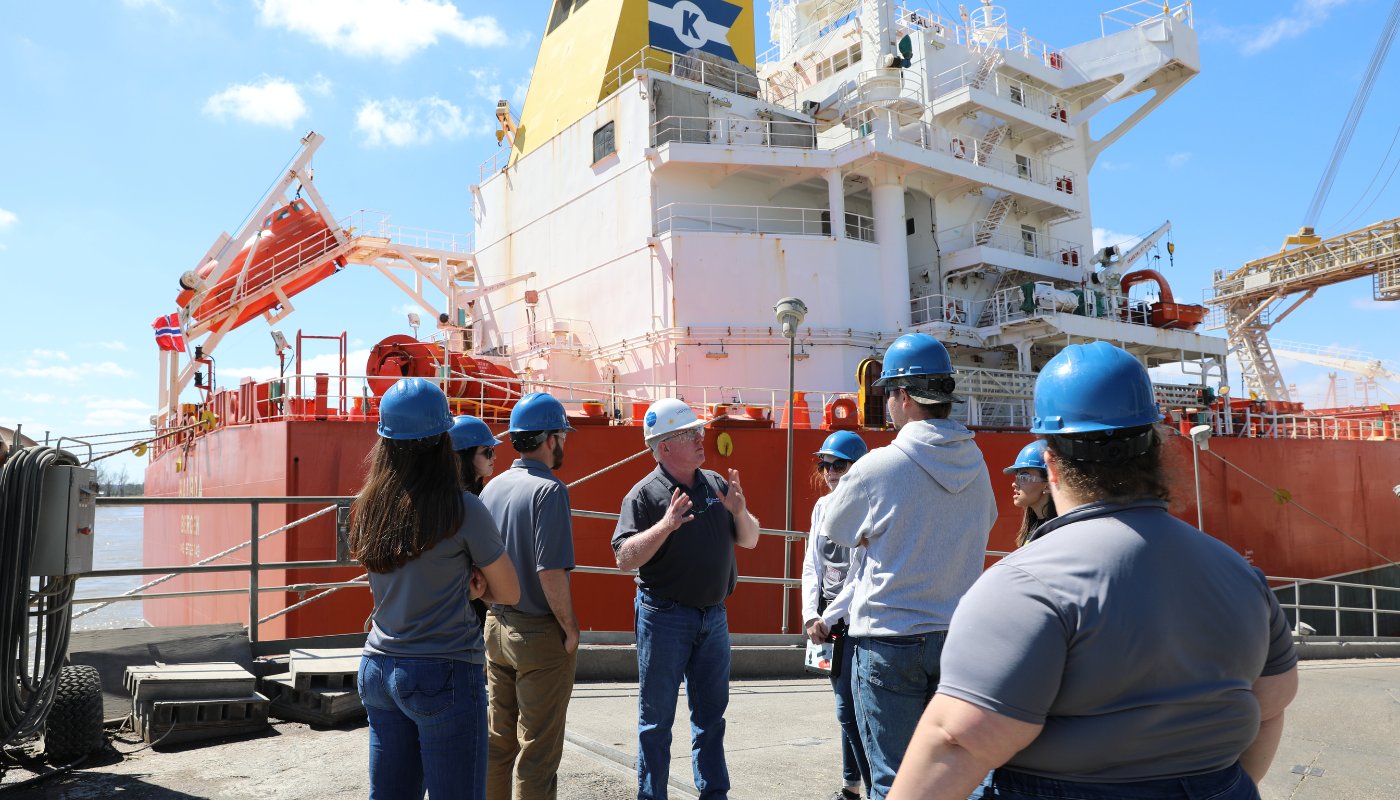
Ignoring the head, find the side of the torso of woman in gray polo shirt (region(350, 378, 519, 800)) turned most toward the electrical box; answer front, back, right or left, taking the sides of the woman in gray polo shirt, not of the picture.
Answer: left

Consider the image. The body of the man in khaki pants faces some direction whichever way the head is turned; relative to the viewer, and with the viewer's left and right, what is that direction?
facing away from the viewer and to the right of the viewer

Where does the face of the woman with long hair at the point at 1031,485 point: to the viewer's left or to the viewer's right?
to the viewer's left

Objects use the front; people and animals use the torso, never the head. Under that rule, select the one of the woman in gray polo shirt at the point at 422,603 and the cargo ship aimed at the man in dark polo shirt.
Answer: the woman in gray polo shirt

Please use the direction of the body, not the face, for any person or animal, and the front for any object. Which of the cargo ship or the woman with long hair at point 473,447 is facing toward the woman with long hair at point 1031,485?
the woman with long hair at point 473,447

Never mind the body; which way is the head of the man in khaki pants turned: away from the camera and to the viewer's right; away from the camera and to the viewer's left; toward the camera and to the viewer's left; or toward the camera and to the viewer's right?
away from the camera and to the viewer's right

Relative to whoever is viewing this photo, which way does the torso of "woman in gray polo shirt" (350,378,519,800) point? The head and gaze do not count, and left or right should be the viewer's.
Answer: facing away from the viewer and to the right of the viewer

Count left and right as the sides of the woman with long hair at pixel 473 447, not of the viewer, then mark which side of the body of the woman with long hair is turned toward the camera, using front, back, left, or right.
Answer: right

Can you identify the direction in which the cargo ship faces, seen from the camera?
facing away from the viewer and to the right of the viewer
